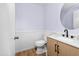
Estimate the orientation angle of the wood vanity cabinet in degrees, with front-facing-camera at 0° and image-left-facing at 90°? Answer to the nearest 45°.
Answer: approximately 45°
